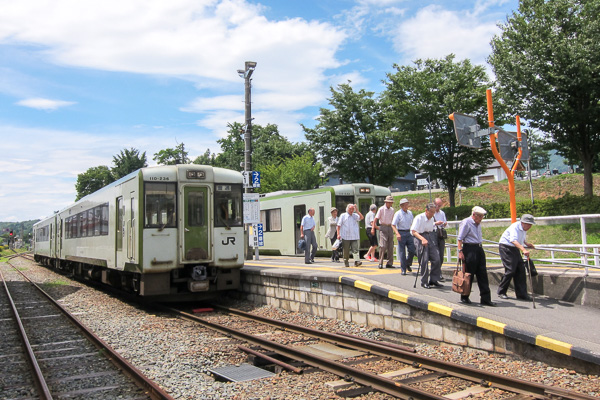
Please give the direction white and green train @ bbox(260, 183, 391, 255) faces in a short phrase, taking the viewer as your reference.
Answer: facing the viewer and to the right of the viewer

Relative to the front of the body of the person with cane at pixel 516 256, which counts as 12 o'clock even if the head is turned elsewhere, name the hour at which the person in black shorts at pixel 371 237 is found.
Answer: The person in black shorts is roughly at 8 o'clock from the person with cane.

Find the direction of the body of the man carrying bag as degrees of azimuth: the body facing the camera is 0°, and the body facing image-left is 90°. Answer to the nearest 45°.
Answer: approximately 315°

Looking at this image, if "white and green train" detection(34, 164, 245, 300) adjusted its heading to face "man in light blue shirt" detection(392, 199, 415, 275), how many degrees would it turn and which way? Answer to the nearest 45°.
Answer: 0° — it already faces them

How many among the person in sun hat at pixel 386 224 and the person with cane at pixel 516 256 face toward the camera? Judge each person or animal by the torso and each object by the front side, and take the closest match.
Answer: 1

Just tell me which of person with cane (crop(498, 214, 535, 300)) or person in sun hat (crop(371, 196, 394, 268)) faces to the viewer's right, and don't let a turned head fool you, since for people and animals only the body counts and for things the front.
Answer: the person with cane

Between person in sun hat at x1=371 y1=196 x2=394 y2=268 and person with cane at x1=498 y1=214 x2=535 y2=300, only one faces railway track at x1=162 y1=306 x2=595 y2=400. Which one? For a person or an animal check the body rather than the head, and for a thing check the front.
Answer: the person in sun hat
